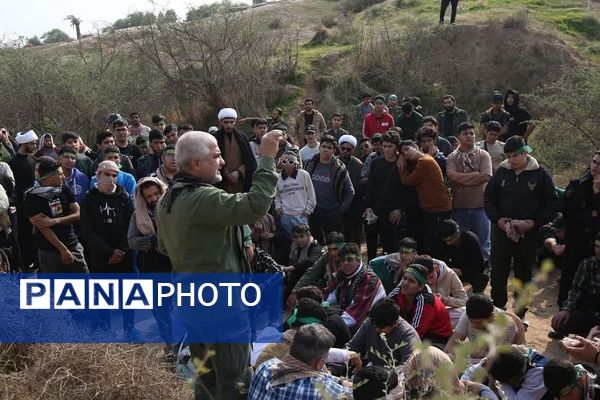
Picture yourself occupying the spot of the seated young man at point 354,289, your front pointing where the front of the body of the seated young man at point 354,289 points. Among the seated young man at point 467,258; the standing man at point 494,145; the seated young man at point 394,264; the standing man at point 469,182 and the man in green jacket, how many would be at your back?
4

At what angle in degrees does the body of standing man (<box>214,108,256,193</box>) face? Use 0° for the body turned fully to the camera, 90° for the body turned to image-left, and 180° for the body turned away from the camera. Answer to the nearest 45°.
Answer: approximately 0°

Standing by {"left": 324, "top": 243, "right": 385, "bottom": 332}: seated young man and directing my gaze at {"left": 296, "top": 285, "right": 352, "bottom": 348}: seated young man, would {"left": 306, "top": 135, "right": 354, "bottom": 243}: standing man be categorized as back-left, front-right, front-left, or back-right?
back-right

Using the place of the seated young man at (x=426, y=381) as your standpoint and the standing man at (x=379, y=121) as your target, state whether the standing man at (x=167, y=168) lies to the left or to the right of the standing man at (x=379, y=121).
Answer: left

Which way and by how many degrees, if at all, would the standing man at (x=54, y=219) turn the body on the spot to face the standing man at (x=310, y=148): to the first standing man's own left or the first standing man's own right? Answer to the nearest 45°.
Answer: approximately 90° to the first standing man's own left

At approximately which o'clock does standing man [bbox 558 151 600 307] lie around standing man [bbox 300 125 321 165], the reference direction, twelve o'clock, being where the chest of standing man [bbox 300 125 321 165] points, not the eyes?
standing man [bbox 558 151 600 307] is roughly at 11 o'clock from standing man [bbox 300 125 321 165].

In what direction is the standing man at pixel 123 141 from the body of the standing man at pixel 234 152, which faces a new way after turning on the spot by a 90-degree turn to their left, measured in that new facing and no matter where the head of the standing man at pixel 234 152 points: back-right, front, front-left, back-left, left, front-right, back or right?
back-left

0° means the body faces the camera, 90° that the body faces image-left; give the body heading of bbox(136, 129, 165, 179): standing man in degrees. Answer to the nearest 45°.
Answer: approximately 315°
